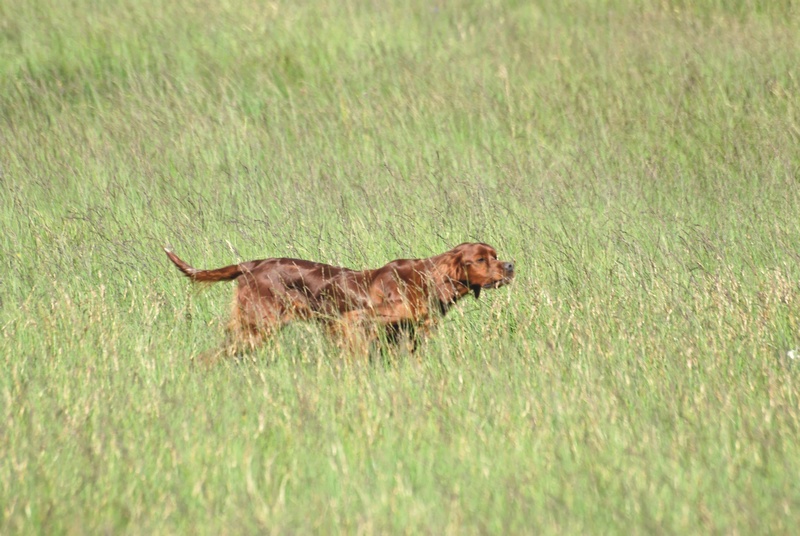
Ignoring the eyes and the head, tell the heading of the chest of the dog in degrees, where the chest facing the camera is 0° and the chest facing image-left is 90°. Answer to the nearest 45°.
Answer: approximately 270°
